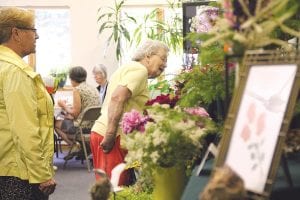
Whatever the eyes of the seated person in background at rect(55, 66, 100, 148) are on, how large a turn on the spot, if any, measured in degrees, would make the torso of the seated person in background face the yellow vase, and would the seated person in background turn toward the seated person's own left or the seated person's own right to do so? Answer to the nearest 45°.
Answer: approximately 135° to the seated person's own left

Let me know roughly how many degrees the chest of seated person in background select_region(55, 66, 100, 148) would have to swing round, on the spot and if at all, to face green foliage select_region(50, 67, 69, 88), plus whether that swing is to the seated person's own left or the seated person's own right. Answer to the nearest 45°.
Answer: approximately 45° to the seated person's own right

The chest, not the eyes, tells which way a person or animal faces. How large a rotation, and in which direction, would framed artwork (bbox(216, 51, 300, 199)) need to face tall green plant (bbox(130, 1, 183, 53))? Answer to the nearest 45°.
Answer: approximately 135° to its right

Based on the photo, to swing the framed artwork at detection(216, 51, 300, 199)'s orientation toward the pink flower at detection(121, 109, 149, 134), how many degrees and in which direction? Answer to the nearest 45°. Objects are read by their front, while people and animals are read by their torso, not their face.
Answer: approximately 90° to its right

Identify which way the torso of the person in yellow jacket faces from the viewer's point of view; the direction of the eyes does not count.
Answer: to the viewer's right

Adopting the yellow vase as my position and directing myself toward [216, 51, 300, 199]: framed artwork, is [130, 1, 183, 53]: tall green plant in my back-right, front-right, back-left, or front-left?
back-left

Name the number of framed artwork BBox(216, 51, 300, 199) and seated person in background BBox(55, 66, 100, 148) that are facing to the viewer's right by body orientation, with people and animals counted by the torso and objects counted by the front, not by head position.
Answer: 0

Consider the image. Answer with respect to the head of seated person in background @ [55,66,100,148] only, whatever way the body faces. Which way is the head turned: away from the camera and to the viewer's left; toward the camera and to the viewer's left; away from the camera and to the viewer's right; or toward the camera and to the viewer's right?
away from the camera and to the viewer's left

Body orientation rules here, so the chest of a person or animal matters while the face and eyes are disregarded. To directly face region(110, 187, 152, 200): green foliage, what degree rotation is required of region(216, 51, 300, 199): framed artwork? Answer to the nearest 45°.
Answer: approximately 90° to its right

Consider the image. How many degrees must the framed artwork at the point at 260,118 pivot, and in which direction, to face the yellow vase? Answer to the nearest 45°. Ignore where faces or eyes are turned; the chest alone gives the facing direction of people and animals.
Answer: approximately 90° to its right

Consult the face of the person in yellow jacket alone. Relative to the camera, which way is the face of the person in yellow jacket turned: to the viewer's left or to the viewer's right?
to the viewer's right

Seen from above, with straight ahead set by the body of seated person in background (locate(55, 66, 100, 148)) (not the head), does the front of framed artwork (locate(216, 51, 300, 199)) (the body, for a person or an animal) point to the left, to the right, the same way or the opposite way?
to the left

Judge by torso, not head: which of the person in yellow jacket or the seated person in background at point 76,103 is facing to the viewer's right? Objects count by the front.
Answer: the person in yellow jacket

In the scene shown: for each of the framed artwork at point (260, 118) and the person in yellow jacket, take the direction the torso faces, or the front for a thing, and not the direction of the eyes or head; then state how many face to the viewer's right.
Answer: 1
